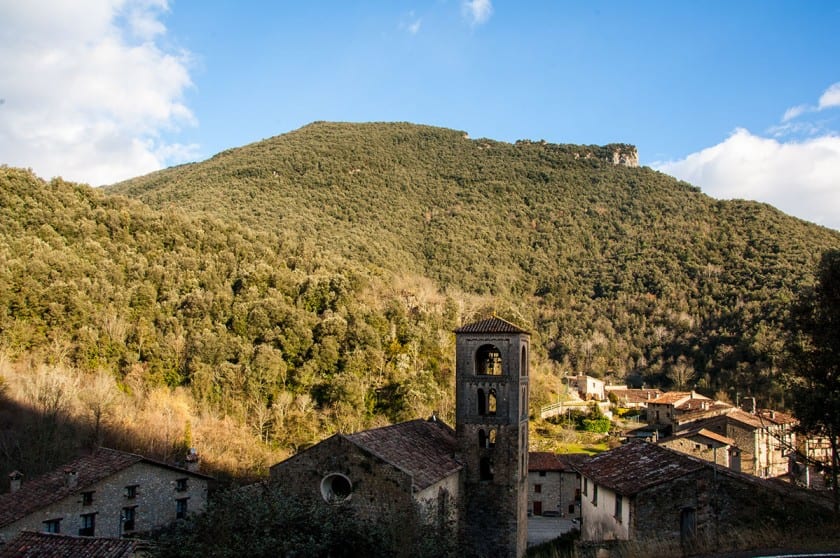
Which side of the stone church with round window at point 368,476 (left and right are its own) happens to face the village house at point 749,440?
back

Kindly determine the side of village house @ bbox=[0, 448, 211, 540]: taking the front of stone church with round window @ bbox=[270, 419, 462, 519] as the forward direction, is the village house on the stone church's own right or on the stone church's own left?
on the stone church's own right

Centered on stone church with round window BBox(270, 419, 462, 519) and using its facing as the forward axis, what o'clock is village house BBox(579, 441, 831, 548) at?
The village house is roughly at 8 o'clock from the stone church with round window.

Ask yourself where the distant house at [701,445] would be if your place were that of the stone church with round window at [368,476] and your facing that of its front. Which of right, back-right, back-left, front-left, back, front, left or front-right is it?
back

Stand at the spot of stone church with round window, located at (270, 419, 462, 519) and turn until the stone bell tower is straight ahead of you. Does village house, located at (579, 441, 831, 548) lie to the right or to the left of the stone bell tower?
right

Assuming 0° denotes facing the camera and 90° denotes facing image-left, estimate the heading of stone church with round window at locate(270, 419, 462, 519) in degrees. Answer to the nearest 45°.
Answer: approximately 45°

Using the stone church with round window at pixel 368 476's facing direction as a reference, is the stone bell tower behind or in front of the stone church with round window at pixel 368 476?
behind
